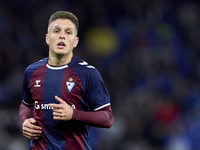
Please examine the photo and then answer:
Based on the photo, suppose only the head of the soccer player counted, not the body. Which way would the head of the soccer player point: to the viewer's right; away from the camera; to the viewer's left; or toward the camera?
toward the camera

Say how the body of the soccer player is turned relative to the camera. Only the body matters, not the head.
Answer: toward the camera
